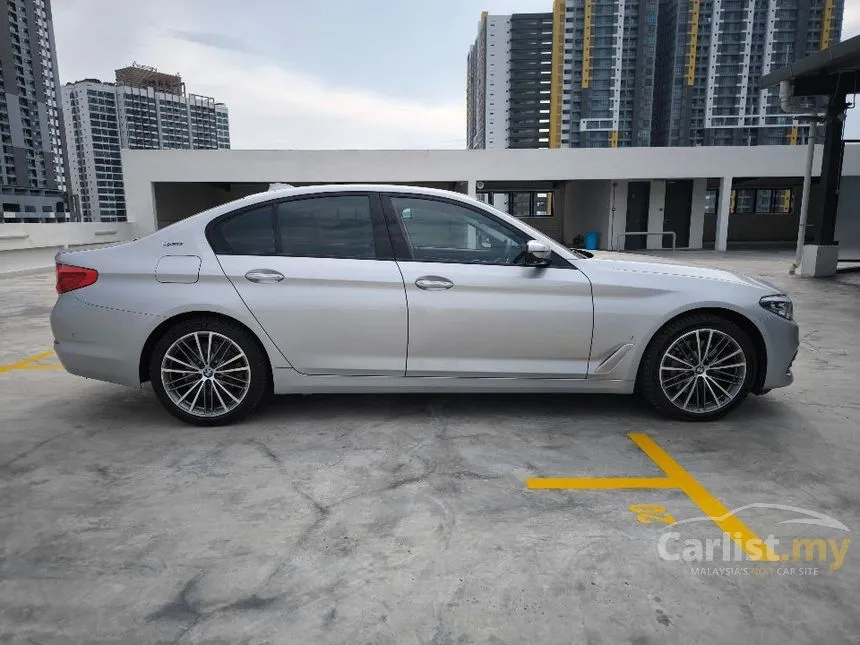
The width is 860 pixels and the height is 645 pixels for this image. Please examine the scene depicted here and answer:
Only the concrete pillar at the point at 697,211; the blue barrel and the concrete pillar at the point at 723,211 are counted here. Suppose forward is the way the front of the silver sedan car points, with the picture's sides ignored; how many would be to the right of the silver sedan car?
0

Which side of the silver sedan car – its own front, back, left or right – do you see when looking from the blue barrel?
left

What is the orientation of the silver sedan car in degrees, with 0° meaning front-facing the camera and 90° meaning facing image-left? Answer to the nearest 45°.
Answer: approximately 270°

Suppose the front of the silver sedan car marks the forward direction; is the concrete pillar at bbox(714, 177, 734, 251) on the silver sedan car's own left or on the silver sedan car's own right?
on the silver sedan car's own left

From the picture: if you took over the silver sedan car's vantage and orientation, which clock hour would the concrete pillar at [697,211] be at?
The concrete pillar is roughly at 10 o'clock from the silver sedan car.
